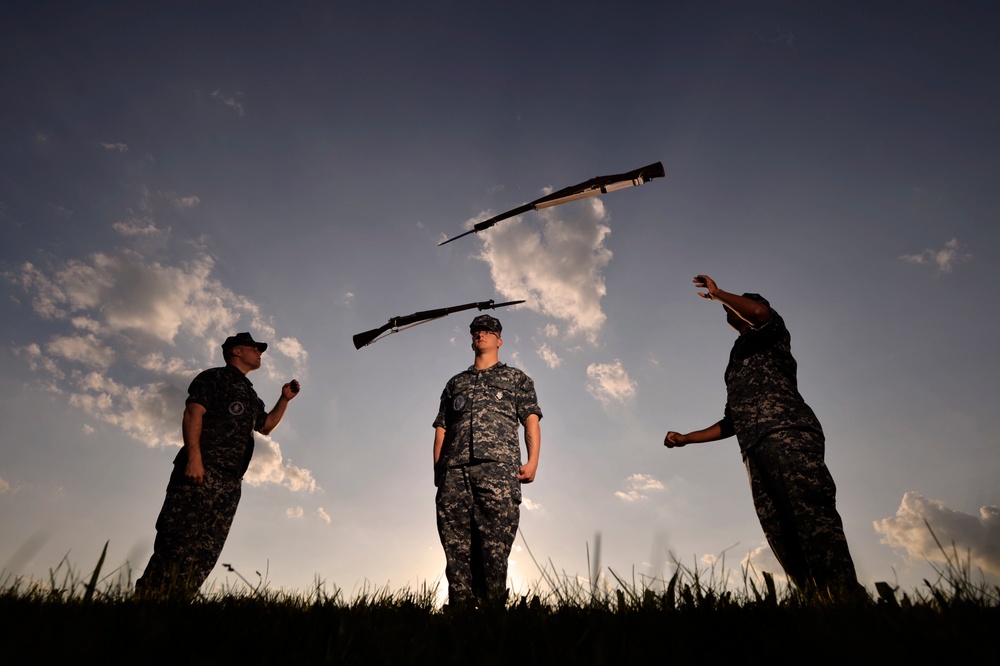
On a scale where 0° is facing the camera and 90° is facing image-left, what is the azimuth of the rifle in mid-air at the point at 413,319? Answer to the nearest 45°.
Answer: approximately 270°

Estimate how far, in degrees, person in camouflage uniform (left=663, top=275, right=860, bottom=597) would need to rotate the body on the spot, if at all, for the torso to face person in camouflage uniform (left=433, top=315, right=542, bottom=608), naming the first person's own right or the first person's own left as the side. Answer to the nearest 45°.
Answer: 0° — they already face them

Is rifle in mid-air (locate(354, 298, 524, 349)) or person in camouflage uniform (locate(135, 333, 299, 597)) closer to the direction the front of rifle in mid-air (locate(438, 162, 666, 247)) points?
the person in camouflage uniform

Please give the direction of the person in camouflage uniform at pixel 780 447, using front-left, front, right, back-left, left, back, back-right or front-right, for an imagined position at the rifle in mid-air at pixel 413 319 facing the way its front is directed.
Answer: front-right

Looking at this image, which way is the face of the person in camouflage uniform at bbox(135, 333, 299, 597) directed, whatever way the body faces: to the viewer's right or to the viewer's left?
to the viewer's right

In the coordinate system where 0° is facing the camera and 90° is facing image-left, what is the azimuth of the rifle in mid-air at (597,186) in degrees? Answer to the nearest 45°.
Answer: approximately 90°

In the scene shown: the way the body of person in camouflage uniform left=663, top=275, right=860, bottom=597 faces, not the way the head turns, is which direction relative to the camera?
to the viewer's left

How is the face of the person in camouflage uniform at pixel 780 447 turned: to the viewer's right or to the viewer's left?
to the viewer's left

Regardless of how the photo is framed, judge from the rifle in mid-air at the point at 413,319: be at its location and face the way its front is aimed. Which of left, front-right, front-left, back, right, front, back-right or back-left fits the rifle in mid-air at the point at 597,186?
front-right
